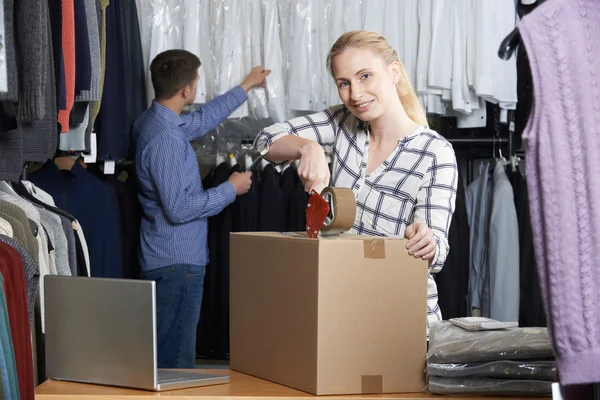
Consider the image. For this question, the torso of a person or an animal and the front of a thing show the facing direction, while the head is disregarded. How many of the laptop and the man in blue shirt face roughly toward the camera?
0

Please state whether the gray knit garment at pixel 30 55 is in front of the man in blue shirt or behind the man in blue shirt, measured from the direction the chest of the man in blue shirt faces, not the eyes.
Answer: behind

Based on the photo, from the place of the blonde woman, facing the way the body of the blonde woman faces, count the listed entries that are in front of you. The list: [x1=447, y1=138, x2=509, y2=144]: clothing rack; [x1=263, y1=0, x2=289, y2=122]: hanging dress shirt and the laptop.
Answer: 1

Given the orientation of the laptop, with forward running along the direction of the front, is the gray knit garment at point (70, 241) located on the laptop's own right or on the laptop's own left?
on the laptop's own left

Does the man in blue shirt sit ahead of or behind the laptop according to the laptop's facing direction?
ahead

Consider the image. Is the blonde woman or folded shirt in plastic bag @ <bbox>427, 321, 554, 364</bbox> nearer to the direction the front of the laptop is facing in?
the blonde woman

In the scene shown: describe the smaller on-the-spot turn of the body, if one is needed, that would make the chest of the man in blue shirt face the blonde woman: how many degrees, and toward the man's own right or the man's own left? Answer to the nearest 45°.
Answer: approximately 135° to the man's own right

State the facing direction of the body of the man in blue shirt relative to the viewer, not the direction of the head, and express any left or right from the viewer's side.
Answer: facing away from the viewer and to the right of the viewer

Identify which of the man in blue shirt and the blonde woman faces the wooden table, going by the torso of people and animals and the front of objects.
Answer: the blonde woman

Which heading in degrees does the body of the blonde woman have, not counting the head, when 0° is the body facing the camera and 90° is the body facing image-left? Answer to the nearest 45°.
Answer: approximately 45°

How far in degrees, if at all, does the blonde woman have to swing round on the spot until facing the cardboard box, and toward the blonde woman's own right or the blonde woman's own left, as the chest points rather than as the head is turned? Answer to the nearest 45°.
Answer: approximately 45° to the blonde woman's own left

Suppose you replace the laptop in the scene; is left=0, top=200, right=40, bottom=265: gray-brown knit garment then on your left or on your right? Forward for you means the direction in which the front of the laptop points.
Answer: on your left

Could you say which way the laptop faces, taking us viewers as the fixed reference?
facing away from the viewer and to the right of the viewer

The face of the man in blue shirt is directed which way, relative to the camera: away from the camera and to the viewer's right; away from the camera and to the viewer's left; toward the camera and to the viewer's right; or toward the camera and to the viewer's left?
away from the camera and to the viewer's right

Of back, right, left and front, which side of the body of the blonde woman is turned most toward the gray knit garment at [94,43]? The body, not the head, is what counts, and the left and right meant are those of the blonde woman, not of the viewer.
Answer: right

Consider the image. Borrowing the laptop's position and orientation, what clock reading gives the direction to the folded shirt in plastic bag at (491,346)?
The folded shirt in plastic bag is roughly at 2 o'clock from the laptop.
